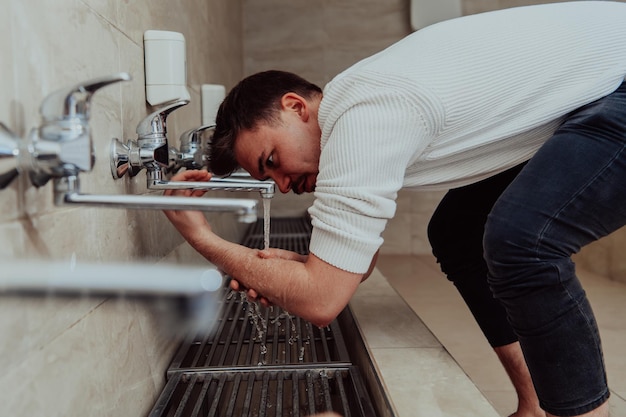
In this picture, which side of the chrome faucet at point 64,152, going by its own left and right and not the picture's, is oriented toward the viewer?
right

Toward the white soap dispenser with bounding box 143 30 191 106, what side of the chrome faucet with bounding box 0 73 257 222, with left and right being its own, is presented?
left

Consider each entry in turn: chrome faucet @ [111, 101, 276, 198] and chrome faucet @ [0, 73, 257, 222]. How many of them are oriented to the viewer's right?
2

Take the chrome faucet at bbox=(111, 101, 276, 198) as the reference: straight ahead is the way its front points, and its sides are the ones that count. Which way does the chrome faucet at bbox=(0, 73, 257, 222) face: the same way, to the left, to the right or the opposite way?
the same way

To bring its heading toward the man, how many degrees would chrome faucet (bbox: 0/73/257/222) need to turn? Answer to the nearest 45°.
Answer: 0° — it already faces them

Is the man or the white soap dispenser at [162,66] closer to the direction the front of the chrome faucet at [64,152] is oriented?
the man

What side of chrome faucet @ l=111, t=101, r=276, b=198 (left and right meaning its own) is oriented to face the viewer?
right
